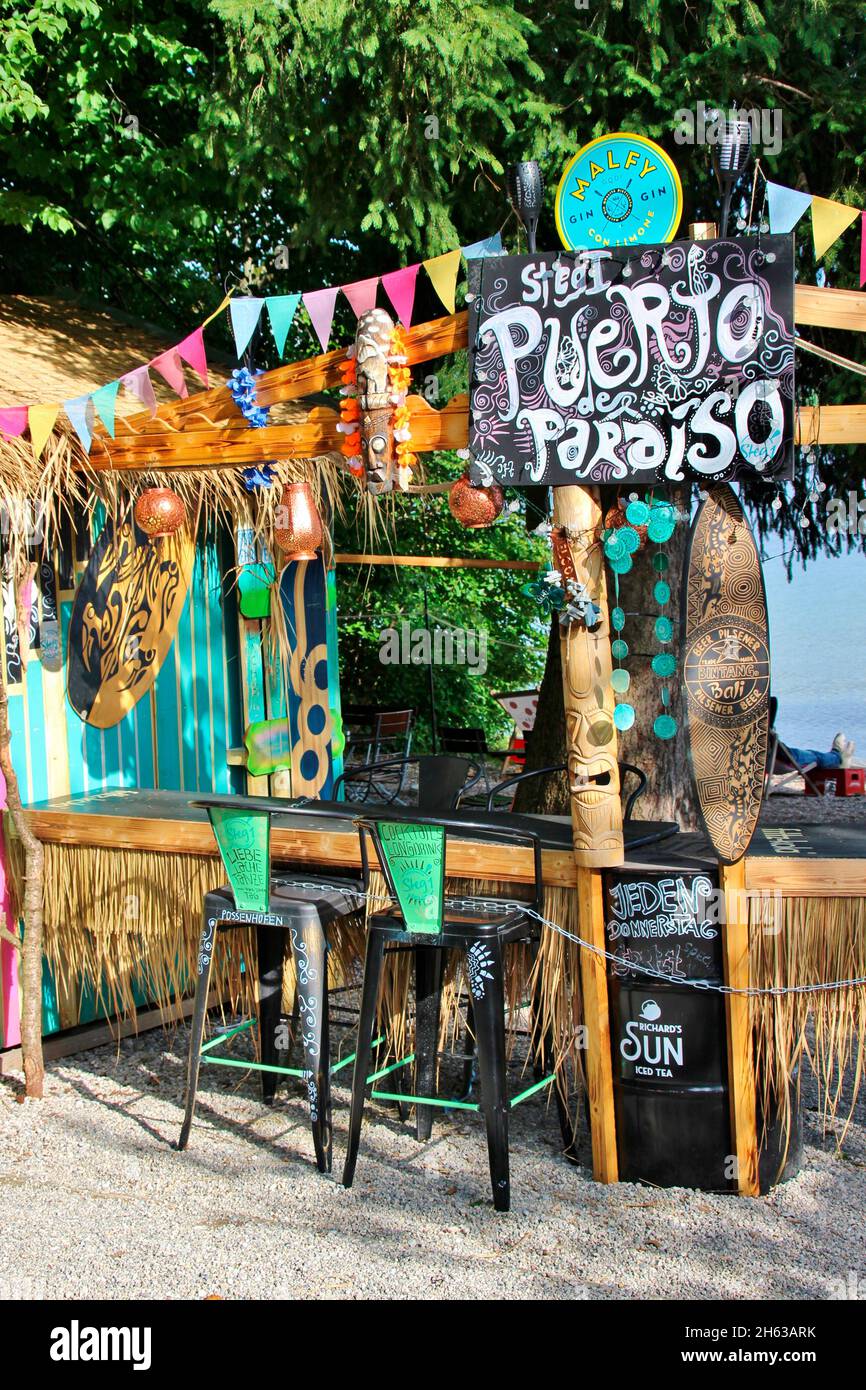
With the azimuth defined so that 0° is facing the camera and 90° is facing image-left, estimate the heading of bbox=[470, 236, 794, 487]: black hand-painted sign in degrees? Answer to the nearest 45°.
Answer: approximately 0°

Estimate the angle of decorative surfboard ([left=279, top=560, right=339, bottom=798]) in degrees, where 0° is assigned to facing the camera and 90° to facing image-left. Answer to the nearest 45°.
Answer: approximately 0°

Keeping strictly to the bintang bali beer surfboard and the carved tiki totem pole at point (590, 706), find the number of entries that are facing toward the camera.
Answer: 2

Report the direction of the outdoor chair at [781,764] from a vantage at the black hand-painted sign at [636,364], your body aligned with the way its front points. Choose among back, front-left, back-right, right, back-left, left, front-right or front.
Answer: back

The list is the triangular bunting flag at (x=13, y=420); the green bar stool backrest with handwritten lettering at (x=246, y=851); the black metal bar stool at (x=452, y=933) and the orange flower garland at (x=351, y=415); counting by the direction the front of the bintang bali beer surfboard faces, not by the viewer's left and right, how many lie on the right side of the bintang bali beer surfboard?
4
